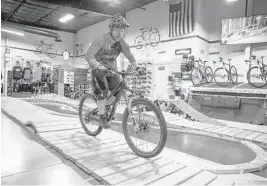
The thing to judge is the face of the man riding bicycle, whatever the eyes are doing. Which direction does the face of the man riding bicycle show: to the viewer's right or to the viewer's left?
to the viewer's right

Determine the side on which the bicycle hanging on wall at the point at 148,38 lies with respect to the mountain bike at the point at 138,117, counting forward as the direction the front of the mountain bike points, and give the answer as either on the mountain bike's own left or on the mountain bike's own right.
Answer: on the mountain bike's own left

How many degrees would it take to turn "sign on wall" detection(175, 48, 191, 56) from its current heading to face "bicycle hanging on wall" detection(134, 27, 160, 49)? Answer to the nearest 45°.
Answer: approximately 90° to its right

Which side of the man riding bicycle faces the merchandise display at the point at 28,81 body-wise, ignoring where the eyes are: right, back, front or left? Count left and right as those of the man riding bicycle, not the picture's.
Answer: back

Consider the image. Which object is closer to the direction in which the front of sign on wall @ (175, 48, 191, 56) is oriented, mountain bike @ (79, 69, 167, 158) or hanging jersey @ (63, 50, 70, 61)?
the mountain bike

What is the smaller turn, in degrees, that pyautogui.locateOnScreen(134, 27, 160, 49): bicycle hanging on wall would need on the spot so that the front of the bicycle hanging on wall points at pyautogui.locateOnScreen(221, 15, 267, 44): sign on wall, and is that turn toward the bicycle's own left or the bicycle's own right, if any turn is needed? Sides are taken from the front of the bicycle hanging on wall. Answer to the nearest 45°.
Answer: approximately 45° to the bicycle's own right

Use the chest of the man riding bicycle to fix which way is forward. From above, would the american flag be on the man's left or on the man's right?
on the man's left

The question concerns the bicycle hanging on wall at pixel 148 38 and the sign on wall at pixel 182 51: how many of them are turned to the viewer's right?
1

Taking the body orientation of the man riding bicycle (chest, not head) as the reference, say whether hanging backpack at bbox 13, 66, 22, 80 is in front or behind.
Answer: behind
